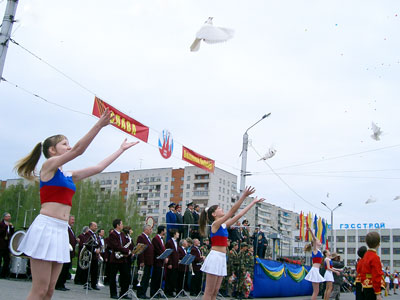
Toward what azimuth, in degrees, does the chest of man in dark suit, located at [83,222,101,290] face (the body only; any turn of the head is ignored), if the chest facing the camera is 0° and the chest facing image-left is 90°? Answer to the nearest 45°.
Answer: approximately 315°

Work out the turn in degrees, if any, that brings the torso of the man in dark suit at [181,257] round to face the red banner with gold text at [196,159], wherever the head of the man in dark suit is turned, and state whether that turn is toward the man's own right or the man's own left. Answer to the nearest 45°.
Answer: approximately 135° to the man's own left

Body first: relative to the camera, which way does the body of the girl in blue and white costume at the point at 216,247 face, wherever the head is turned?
to the viewer's right

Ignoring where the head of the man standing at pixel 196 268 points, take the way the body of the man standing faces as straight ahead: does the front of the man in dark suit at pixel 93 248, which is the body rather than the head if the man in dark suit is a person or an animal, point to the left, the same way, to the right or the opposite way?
the same way

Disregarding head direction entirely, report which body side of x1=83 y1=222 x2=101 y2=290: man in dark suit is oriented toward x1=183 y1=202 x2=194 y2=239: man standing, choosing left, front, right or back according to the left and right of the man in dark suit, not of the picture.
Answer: left

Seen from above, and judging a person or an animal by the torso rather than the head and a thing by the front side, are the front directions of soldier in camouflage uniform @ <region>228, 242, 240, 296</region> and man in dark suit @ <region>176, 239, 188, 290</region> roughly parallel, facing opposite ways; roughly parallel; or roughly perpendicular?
roughly parallel

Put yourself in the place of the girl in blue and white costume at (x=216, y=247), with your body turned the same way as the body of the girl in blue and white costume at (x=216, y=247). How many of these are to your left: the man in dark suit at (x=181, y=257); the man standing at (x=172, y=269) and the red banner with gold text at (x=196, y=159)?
3

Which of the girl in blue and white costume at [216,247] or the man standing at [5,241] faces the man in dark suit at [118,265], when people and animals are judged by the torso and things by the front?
the man standing

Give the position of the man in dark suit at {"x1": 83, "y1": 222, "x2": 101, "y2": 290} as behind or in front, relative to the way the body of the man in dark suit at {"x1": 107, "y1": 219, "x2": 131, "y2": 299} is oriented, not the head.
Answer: behind

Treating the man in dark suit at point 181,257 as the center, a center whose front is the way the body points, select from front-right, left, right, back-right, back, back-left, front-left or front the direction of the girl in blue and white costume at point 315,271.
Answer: front-left

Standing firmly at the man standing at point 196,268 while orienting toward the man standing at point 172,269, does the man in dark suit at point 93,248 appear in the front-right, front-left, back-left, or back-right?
front-right

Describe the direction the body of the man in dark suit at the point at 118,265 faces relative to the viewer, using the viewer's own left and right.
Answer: facing the viewer and to the right of the viewer

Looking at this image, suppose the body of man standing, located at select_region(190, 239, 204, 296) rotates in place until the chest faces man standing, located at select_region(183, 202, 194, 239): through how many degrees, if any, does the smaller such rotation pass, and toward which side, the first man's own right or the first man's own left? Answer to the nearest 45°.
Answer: approximately 135° to the first man's own left
